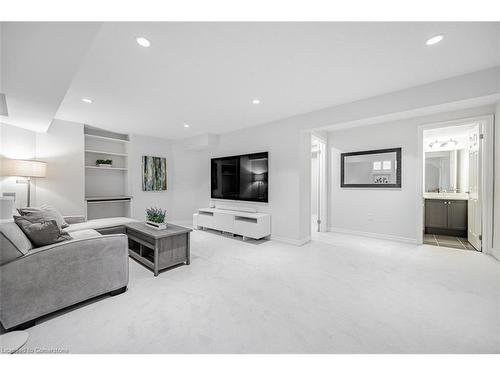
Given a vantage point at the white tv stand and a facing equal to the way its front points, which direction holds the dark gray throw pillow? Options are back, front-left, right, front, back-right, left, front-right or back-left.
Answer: front

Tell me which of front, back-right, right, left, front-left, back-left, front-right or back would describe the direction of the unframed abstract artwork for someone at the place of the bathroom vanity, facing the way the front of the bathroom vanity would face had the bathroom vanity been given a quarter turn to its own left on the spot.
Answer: back-right

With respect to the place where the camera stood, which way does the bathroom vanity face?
facing the viewer

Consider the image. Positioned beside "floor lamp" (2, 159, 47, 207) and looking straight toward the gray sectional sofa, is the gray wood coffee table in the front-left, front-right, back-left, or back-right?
front-left

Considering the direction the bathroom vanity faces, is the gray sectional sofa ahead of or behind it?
ahead

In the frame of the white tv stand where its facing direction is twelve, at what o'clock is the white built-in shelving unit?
The white built-in shelving unit is roughly at 2 o'clock from the white tv stand.

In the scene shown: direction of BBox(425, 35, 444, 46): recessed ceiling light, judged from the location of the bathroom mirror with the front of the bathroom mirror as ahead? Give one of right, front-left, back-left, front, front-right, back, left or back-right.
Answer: front

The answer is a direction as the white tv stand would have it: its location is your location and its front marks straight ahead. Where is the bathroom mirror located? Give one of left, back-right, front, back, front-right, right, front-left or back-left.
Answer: back-left

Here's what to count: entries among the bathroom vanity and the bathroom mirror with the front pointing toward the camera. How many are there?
2

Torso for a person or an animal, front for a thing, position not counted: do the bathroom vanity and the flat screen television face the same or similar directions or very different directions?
same or similar directions

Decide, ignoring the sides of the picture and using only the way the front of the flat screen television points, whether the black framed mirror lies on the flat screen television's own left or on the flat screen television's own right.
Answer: on the flat screen television's own left

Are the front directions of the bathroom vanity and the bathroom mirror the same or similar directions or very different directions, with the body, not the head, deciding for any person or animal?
same or similar directions

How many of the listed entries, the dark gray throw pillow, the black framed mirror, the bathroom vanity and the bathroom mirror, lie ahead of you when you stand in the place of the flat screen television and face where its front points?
1

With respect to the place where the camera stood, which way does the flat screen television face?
facing the viewer and to the left of the viewer

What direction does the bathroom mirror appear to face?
toward the camera

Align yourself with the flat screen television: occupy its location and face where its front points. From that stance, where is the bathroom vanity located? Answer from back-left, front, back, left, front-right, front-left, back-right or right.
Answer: back-left

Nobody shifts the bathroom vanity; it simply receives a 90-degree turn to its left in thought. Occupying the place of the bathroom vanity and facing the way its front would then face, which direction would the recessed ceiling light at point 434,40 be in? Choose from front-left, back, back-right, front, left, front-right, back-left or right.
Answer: right

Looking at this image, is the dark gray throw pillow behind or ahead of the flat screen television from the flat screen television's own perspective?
ahead
